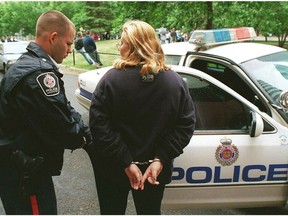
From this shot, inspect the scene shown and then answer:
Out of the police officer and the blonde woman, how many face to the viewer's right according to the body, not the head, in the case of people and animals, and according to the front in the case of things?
1

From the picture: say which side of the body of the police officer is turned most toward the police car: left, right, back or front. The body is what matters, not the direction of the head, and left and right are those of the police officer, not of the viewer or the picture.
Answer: front

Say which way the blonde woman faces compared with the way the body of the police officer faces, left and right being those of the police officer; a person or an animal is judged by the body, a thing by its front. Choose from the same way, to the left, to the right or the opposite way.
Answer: to the left

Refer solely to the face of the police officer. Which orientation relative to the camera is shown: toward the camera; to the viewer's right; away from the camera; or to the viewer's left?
to the viewer's right

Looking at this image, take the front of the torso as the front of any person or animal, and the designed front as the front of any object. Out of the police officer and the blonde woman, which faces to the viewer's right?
the police officer

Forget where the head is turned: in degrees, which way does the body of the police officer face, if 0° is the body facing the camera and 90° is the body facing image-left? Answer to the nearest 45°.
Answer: approximately 270°

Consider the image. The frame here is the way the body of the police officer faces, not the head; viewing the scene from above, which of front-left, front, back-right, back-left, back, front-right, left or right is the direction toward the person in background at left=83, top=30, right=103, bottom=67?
left

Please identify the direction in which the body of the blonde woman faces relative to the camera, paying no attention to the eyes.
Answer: away from the camera

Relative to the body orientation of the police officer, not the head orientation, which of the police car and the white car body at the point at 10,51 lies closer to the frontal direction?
the police car

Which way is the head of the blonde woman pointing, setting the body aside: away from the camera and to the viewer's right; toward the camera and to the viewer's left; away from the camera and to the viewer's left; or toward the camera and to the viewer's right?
away from the camera and to the viewer's left

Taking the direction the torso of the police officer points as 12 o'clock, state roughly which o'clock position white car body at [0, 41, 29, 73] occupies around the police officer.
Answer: The white car body is roughly at 9 o'clock from the police officer.
